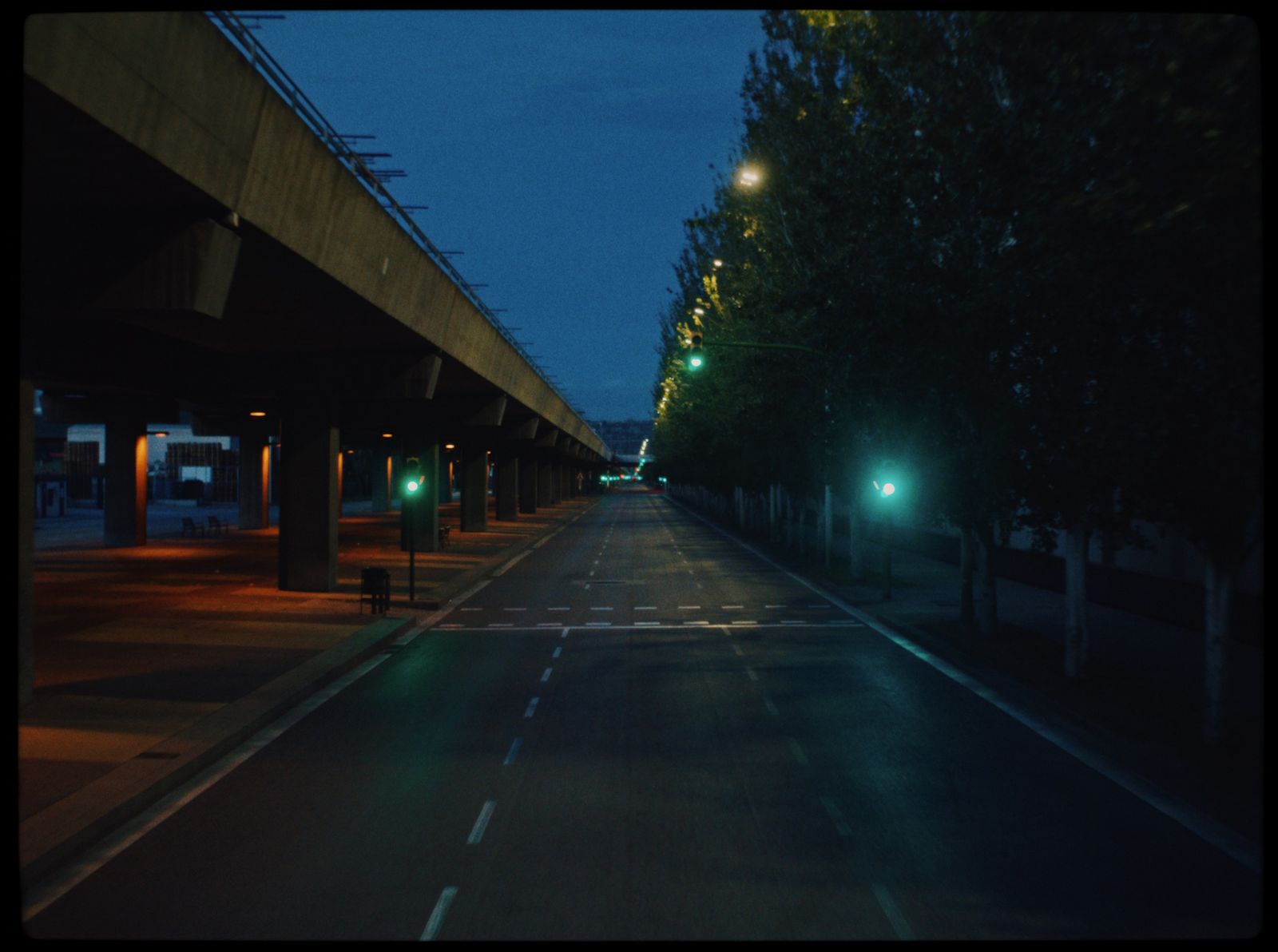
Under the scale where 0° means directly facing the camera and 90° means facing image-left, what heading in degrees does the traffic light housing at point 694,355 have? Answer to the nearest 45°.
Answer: approximately 0°

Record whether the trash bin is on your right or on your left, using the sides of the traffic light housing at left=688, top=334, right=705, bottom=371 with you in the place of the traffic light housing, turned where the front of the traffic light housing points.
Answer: on your right

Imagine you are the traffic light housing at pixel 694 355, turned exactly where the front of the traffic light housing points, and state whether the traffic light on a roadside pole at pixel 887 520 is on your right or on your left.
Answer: on your left

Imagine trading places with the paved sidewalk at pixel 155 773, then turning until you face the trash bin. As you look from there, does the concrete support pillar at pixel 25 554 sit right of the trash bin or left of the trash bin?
left

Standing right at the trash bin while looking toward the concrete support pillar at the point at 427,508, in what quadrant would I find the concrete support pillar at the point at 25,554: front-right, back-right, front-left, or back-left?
back-left

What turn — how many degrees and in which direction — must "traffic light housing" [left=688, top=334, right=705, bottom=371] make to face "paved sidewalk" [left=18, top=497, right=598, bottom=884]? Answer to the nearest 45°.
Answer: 0° — it already faces it
